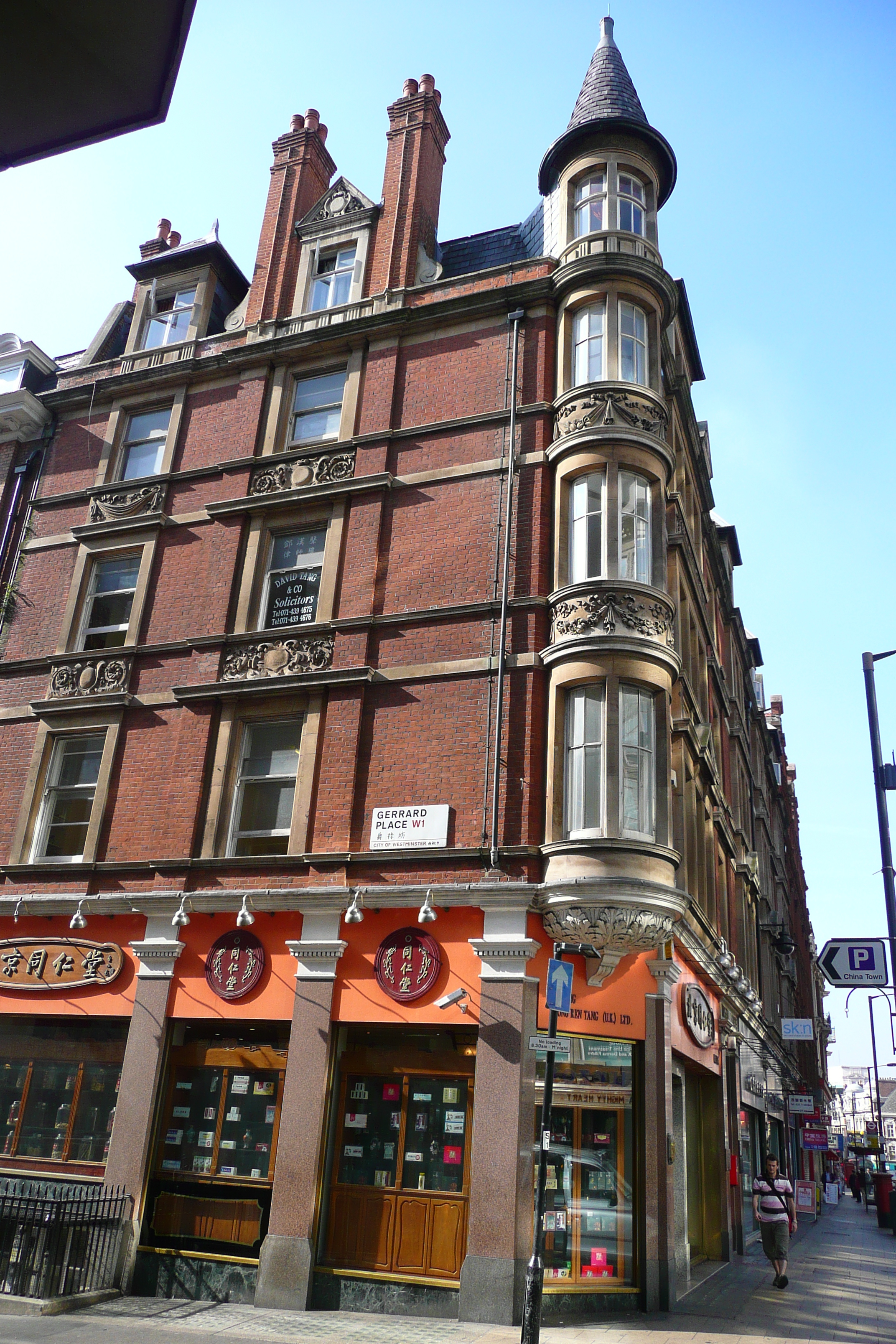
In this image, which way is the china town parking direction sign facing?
toward the camera

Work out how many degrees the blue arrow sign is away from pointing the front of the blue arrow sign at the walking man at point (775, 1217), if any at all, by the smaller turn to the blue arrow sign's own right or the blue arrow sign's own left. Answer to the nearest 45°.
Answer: approximately 135° to the blue arrow sign's own left

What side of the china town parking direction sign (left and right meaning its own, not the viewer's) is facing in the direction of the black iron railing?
right

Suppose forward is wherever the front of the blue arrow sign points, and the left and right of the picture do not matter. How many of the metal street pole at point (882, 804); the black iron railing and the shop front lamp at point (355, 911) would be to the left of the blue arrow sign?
1

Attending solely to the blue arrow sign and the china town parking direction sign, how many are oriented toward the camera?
2

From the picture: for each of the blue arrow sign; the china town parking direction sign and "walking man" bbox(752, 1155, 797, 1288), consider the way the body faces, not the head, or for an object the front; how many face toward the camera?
3

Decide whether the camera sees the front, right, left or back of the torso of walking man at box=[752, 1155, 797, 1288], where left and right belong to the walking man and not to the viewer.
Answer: front

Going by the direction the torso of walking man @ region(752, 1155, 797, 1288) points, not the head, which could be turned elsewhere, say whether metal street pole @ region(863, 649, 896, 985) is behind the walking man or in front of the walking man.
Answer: in front

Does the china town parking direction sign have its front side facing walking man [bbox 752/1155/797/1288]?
no

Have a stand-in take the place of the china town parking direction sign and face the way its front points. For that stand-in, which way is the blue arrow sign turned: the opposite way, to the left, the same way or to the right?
the same way

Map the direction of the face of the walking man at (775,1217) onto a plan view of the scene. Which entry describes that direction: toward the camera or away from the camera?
toward the camera
